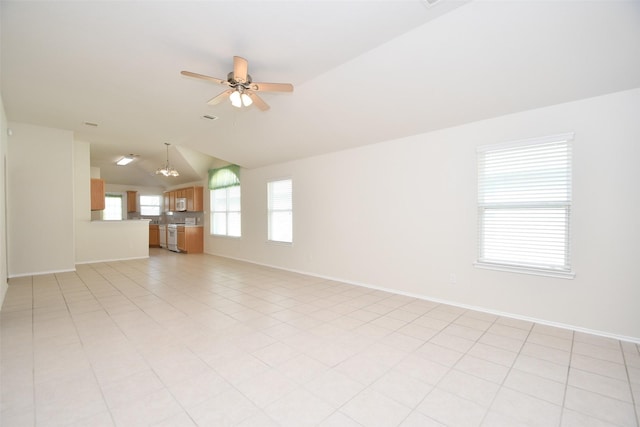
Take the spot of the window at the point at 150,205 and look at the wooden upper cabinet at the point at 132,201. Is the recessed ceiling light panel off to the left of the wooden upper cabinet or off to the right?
left

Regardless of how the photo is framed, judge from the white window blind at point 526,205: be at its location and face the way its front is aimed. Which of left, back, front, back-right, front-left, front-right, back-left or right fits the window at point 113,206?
front-right

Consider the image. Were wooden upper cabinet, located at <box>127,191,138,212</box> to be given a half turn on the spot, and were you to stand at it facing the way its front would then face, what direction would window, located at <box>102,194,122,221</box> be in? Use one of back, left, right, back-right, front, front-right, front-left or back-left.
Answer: left

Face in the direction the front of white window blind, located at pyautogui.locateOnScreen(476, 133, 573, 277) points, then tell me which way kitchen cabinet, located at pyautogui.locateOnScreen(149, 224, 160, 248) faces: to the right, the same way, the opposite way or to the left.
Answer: to the left

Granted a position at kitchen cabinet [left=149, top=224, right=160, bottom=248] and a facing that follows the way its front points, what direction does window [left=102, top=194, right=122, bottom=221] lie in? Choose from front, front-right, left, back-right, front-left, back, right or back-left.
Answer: back-right

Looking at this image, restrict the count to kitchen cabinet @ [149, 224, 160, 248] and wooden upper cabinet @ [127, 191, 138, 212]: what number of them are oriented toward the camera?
2

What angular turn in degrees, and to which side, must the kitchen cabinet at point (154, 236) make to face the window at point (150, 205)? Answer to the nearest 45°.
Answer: approximately 180°

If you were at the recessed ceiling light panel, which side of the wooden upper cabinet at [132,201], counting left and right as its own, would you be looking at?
front

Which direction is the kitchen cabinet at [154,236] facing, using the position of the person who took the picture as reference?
facing the viewer

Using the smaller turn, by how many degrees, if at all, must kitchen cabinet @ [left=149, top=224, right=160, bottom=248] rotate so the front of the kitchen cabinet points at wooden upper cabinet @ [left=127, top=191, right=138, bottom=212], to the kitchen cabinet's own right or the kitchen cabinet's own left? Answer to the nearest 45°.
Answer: approximately 135° to the kitchen cabinet's own right

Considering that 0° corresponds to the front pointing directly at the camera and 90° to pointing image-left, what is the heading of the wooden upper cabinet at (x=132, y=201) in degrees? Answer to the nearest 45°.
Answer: approximately 0°

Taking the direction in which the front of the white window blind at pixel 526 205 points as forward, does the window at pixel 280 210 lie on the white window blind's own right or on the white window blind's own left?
on the white window blind's own right

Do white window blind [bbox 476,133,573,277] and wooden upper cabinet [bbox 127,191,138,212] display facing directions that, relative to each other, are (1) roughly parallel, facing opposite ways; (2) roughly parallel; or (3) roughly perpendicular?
roughly perpendicular

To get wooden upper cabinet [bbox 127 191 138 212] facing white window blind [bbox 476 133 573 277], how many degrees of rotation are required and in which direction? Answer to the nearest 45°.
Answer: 0° — it already faces it

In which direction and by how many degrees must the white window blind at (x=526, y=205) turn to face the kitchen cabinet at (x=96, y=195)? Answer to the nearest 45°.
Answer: approximately 45° to its right

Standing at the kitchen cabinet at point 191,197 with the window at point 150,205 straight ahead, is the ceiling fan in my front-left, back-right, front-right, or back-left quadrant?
back-left

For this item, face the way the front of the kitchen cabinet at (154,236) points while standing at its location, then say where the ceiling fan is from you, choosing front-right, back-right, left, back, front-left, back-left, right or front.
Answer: front
